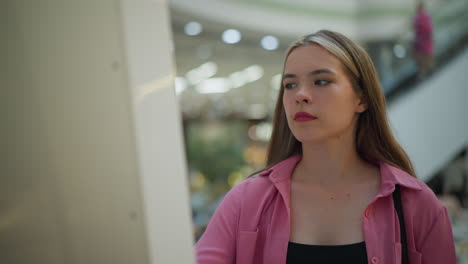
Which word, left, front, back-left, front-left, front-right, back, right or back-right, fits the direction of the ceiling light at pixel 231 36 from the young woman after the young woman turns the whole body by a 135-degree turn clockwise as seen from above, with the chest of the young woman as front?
front-right

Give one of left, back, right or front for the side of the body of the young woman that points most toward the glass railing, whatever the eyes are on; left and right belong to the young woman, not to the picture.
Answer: back

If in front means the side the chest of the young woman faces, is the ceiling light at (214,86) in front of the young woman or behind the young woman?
behind

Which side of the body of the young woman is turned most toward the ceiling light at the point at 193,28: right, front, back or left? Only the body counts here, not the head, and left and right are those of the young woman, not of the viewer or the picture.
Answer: back

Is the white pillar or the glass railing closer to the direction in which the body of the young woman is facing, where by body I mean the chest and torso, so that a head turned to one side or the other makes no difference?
the white pillar

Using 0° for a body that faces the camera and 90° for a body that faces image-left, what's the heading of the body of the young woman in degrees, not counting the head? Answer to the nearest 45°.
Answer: approximately 0°

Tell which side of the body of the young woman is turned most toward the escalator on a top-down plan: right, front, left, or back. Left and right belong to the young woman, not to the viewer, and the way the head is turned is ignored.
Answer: back

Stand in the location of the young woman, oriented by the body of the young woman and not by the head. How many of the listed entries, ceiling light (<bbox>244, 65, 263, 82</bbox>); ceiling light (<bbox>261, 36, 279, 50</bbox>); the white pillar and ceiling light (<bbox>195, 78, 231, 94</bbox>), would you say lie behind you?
3

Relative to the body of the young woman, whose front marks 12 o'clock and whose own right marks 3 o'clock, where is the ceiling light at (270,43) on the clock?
The ceiling light is roughly at 6 o'clock from the young woman.

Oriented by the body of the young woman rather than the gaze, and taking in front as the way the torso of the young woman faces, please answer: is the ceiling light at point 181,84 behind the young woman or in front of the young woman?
behind

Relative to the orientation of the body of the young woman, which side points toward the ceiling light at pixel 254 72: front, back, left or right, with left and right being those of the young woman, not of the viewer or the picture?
back

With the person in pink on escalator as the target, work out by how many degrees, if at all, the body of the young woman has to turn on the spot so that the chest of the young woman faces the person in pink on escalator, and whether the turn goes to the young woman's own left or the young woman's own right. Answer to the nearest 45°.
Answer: approximately 180°
